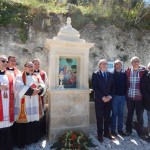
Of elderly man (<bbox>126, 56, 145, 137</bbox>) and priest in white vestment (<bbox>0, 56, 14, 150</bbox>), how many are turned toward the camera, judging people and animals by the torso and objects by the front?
2

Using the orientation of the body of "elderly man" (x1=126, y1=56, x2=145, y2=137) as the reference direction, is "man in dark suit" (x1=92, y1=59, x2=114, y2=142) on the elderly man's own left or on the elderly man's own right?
on the elderly man's own right

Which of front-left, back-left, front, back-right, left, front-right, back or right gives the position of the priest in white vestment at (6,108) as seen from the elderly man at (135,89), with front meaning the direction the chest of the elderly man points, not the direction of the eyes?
front-right

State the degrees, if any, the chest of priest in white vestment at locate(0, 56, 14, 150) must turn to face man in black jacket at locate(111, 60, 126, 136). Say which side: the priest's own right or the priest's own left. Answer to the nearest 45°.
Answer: approximately 90° to the priest's own left

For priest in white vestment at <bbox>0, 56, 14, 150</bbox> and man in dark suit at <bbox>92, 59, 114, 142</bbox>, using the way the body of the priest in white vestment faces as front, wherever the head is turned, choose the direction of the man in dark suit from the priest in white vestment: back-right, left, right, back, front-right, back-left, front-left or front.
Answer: left

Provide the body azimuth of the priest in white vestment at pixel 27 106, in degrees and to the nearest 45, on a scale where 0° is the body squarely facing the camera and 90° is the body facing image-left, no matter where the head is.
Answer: approximately 315°

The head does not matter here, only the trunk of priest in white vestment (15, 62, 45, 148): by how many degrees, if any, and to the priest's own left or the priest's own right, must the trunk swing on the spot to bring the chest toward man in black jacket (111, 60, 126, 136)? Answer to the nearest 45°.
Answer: approximately 45° to the priest's own left

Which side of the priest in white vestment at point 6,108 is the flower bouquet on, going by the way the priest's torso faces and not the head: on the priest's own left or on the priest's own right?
on the priest's own left

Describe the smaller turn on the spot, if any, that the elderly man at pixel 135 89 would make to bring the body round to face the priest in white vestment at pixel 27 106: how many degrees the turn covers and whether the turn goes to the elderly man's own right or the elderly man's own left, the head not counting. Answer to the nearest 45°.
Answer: approximately 45° to the elderly man's own right

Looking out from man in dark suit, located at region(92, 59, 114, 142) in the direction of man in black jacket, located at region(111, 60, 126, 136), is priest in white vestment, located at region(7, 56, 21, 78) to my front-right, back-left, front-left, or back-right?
back-left
